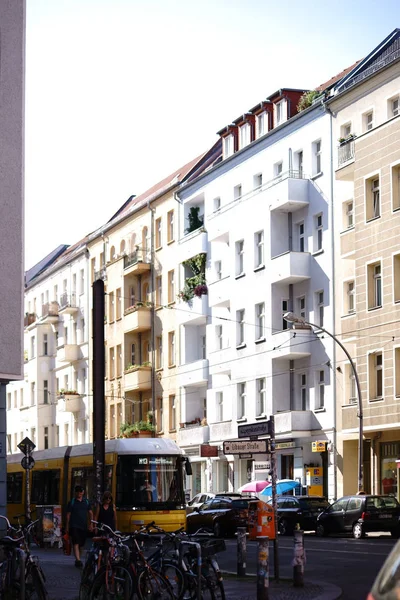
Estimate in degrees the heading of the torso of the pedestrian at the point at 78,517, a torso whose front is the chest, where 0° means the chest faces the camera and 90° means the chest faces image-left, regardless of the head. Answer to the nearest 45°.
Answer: approximately 0°

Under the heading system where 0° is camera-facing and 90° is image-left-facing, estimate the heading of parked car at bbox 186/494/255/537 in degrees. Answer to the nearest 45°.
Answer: approximately 135°

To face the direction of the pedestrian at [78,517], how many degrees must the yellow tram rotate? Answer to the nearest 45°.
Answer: approximately 45° to its right

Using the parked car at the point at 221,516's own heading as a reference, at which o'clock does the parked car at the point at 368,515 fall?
the parked car at the point at 368,515 is roughly at 6 o'clock from the parked car at the point at 221,516.

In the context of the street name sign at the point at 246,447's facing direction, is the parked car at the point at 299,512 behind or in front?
behind

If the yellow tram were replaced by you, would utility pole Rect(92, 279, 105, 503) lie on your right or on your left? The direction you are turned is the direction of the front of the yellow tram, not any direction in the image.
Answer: on your right

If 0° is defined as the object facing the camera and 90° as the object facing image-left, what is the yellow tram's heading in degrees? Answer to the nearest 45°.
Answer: approximately 315°

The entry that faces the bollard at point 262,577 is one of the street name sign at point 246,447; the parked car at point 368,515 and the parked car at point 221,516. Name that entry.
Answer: the street name sign
